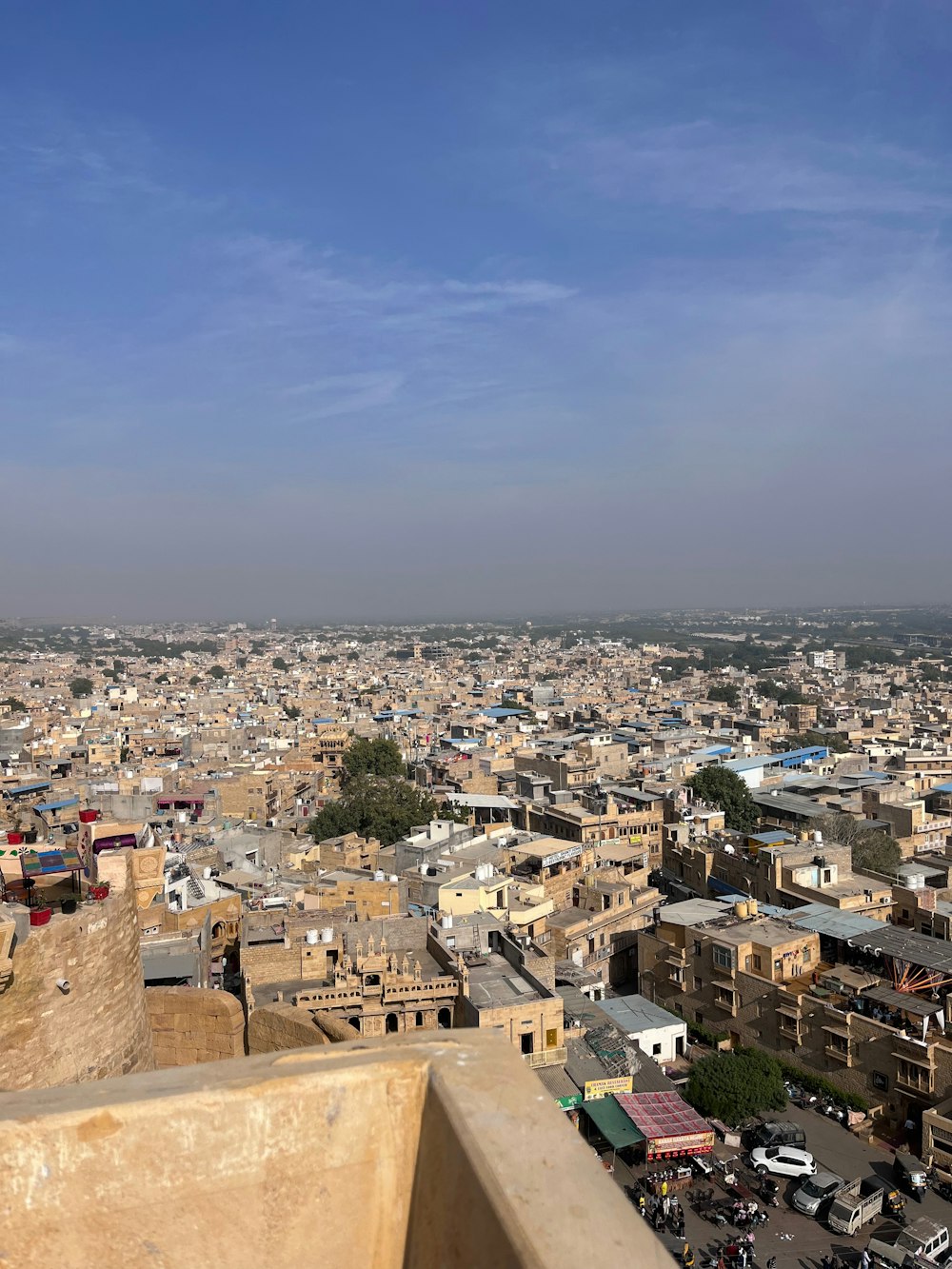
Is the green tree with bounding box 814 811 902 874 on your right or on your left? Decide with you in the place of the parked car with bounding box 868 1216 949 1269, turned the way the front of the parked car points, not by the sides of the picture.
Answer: on your right

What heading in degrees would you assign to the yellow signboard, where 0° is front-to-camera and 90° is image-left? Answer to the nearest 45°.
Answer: approximately 0°

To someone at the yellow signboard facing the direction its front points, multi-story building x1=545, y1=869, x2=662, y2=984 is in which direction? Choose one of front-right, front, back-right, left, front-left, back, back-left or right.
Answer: back

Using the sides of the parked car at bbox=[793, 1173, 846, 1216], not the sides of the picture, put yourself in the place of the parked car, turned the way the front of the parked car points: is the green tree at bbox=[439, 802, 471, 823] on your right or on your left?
on your right

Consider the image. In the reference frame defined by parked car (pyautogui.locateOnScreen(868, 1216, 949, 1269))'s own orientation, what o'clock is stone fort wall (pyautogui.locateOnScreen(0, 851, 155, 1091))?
The stone fort wall is roughly at 11 o'clock from the parked car.

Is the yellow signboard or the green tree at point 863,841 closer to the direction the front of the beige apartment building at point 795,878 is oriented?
the yellow signboard
